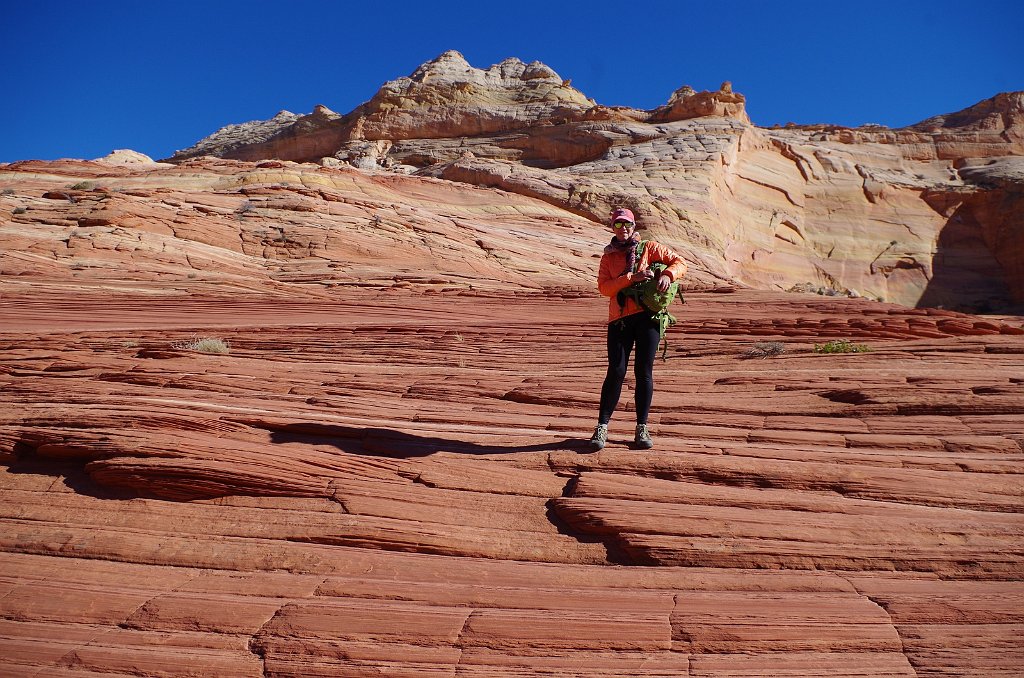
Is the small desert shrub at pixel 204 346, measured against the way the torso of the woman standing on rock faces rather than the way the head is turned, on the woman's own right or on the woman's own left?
on the woman's own right

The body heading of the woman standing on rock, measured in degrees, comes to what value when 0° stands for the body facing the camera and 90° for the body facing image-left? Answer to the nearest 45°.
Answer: approximately 0°

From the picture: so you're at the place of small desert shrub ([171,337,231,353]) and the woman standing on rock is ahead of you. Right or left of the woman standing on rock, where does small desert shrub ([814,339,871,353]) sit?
left

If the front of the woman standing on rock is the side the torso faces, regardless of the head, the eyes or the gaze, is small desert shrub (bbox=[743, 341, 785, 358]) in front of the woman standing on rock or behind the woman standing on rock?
behind

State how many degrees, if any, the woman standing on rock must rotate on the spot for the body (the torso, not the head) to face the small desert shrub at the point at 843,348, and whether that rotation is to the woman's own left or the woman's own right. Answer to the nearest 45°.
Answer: approximately 135° to the woman's own left
